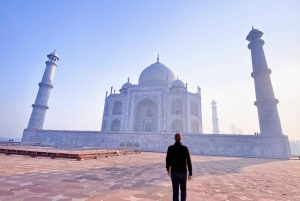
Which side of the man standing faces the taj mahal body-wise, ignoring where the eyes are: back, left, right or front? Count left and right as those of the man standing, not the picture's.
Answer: front

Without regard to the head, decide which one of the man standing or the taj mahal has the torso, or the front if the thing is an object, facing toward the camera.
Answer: the taj mahal

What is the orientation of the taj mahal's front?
toward the camera

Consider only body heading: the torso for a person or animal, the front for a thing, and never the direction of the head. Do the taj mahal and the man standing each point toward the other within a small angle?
yes

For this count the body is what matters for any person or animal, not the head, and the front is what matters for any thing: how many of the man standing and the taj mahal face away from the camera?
1

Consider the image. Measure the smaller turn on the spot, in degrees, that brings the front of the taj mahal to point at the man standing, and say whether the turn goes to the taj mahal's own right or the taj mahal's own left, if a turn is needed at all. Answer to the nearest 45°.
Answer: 0° — it already faces them

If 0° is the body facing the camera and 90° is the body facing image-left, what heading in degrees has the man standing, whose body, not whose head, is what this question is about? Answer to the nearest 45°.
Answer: approximately 180°

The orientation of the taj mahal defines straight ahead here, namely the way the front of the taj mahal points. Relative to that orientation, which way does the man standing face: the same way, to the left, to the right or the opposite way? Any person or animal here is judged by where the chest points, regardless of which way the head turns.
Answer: the opposite way
